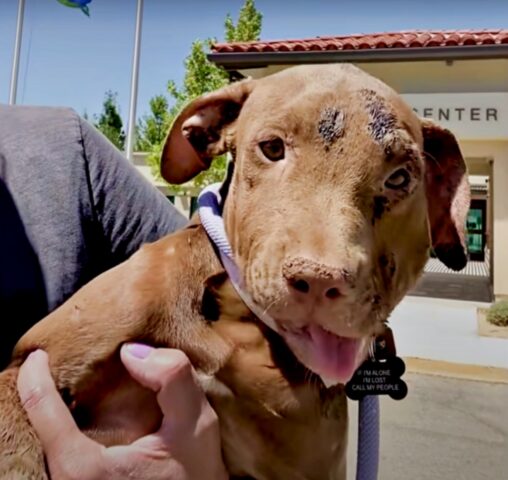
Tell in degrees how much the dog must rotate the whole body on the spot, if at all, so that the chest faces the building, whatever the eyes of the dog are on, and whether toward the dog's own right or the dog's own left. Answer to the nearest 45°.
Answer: approximately 135° to the dog's own left

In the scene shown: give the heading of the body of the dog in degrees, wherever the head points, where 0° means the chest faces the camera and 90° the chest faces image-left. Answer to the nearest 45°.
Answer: approximately 315°

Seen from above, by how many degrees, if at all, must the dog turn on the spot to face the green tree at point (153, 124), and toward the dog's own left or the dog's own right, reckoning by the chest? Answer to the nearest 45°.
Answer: approximately 135° to the dog's own left

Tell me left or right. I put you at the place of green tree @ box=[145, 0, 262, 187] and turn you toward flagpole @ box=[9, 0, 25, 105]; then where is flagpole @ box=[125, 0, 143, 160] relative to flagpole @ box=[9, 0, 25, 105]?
left

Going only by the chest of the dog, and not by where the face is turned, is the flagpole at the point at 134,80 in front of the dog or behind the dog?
behind

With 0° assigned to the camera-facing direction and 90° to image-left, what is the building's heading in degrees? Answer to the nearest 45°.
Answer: approximately 0°

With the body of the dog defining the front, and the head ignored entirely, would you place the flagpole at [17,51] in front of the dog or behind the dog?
behind

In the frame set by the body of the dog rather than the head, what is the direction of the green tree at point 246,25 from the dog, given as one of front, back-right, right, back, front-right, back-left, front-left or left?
back-left

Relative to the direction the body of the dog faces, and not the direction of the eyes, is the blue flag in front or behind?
behind
